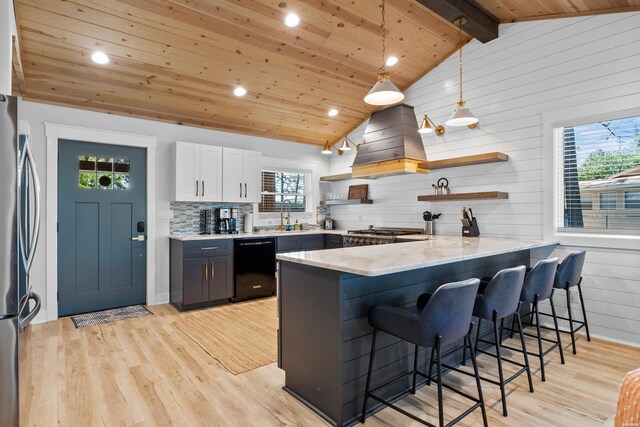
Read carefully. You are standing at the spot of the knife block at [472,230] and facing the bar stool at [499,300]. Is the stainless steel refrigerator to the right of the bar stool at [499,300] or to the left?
right

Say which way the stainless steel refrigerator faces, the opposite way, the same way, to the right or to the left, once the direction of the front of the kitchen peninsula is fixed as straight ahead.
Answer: to the left

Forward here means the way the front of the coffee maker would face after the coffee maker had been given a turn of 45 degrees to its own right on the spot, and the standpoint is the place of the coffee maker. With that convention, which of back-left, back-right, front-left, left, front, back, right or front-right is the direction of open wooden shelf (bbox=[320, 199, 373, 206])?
back-left

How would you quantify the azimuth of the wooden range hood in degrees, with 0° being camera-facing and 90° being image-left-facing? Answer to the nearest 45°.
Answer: approximately 45°

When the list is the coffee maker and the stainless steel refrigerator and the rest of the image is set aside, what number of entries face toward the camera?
1

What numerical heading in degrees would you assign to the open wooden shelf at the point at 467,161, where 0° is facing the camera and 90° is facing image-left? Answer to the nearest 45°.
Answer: approximately 45°

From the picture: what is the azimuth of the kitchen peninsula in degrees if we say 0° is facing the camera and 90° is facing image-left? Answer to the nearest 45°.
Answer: approximately 315°

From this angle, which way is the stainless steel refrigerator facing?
to the viewer's right

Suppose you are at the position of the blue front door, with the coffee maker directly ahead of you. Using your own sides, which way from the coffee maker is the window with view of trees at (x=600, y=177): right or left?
right

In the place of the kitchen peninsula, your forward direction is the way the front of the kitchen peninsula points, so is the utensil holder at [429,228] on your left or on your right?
on your left
